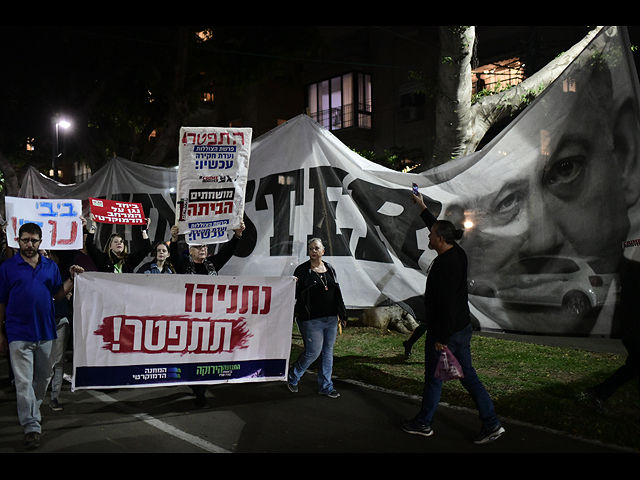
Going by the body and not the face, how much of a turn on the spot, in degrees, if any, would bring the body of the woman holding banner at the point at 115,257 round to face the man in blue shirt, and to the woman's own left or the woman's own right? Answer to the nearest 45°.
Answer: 0° — they already face them

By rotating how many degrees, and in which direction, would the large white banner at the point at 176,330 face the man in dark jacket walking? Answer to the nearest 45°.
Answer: approximately 45° to its left

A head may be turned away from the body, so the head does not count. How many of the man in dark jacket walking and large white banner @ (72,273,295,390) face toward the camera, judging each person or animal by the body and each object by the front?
1

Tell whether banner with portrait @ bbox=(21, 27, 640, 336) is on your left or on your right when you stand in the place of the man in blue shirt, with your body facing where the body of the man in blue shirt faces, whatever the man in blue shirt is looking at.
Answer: on your left

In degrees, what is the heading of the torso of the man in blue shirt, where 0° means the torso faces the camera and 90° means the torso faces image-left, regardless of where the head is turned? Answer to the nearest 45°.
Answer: approximately 0°

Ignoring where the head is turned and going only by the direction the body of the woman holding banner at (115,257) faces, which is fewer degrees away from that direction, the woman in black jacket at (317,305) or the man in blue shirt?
the man in blue shirt

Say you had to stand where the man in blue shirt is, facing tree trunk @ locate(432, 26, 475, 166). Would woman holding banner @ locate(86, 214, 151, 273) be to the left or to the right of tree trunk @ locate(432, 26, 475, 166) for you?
left
